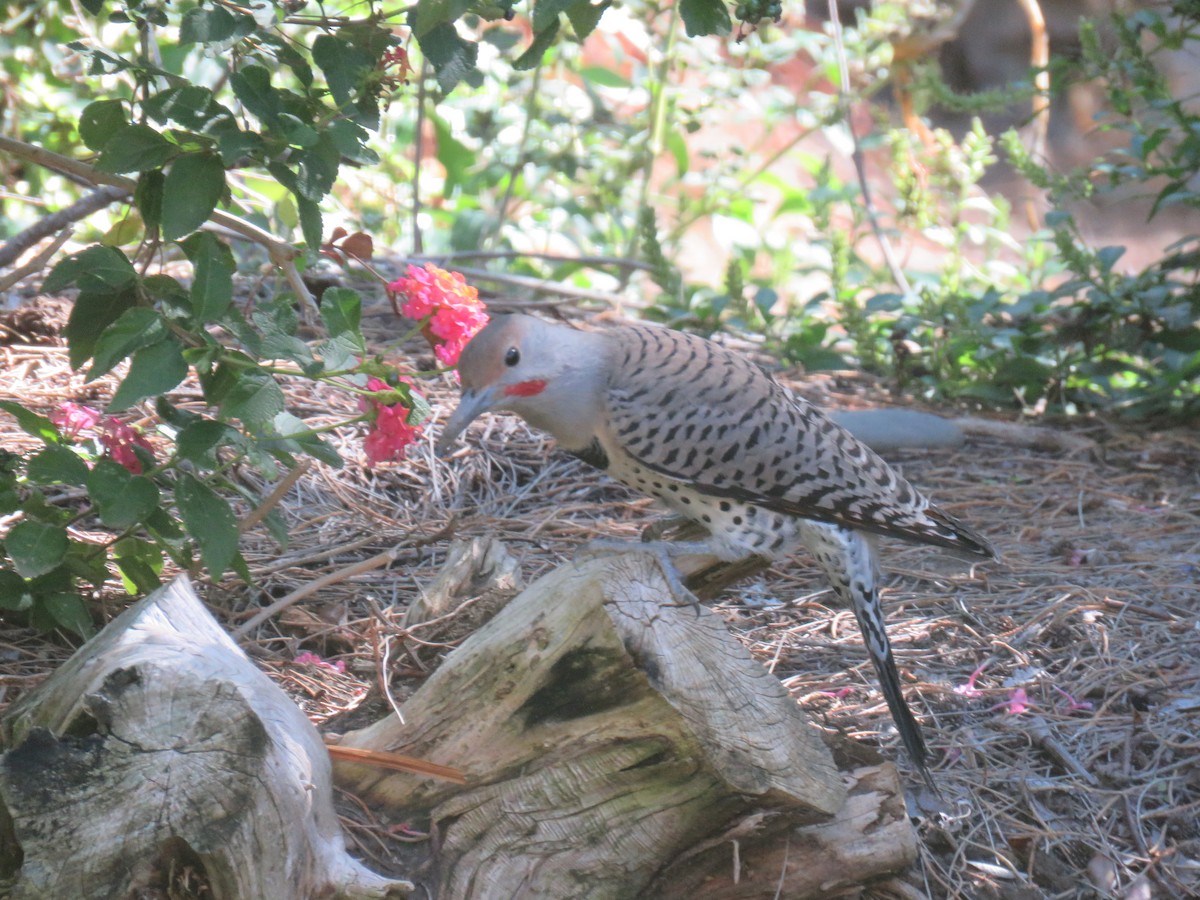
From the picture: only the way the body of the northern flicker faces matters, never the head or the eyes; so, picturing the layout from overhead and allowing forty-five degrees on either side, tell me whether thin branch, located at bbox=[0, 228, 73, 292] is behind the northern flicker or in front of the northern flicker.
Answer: in front

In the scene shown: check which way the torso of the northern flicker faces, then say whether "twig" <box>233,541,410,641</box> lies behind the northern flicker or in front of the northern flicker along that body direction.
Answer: in front

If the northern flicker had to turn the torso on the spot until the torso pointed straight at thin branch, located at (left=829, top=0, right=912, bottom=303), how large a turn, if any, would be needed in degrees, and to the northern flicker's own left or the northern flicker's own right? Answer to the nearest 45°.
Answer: approximately 90° to the northern flicker's own right

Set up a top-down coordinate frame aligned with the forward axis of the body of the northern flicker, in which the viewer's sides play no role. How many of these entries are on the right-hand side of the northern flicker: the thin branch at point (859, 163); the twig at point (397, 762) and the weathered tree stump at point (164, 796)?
1

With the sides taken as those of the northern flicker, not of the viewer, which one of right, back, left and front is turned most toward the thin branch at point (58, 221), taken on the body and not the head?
front

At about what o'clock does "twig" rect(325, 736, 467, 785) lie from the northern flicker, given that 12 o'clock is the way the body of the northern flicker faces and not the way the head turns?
The twig is roughly at 10 o'clock from the northern flicker.

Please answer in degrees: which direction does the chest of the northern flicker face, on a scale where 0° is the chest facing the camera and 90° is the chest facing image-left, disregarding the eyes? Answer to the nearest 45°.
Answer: approximately 90°

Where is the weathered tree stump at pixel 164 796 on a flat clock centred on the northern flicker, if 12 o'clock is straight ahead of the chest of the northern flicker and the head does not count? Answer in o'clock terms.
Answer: The weathered tree stump is roughly at 10 o'clock from the northern flicker.

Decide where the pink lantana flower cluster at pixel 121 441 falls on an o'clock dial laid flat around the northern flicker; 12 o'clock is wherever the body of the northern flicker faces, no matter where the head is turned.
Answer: The pink lantana flower cluster is roughly at 11 o'clock from the northern flicker.
